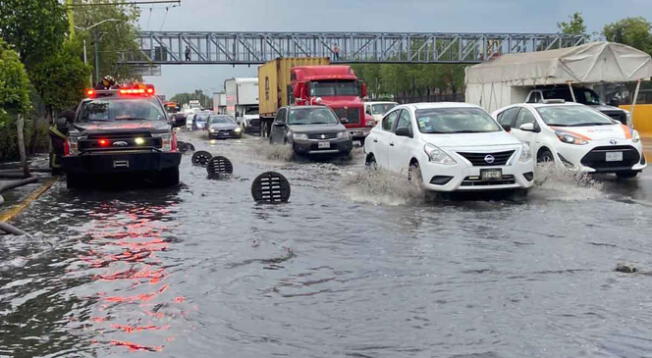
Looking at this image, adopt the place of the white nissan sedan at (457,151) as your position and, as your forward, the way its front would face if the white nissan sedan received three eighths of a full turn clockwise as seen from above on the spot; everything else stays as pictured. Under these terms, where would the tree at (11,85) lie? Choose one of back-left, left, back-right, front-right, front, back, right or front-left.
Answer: front

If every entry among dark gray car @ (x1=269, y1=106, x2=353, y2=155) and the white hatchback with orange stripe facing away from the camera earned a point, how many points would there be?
0

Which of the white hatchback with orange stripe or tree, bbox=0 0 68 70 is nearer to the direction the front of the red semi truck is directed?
the white hatchback with orange stripe

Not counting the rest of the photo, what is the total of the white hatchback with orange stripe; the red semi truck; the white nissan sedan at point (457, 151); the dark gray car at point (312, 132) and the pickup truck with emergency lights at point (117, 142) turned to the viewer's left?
0

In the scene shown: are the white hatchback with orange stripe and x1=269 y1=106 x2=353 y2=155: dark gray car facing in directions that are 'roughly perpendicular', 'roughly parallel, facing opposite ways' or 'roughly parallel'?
roughly parallel

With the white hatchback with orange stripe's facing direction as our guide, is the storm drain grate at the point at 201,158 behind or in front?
behind

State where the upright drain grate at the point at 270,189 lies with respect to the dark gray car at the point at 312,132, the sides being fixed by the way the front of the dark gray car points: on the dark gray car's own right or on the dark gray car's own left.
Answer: on the dark gray car's own right

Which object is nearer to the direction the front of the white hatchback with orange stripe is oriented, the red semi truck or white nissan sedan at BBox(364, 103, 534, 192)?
the white nissan sedan

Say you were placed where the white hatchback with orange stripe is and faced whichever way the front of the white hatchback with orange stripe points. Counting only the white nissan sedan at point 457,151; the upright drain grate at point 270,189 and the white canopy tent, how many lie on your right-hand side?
2

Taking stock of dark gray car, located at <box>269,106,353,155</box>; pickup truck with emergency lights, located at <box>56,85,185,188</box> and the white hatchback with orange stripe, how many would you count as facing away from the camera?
0

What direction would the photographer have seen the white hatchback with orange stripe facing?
facing the viewer and to the right of the viewer

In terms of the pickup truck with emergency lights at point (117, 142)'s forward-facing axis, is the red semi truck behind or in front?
behind

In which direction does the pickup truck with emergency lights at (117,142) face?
toward the camera

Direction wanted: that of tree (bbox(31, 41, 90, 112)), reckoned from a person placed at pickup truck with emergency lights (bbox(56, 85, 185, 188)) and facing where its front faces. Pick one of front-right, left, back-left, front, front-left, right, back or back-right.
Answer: back

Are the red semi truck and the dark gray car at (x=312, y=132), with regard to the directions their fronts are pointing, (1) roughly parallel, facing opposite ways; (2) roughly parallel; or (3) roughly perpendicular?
roughly parallel

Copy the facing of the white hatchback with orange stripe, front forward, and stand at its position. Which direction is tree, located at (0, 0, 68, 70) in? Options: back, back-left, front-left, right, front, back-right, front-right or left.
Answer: back-right

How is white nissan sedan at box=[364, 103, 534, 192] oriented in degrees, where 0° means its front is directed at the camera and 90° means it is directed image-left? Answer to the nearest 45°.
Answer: approximately 315°
